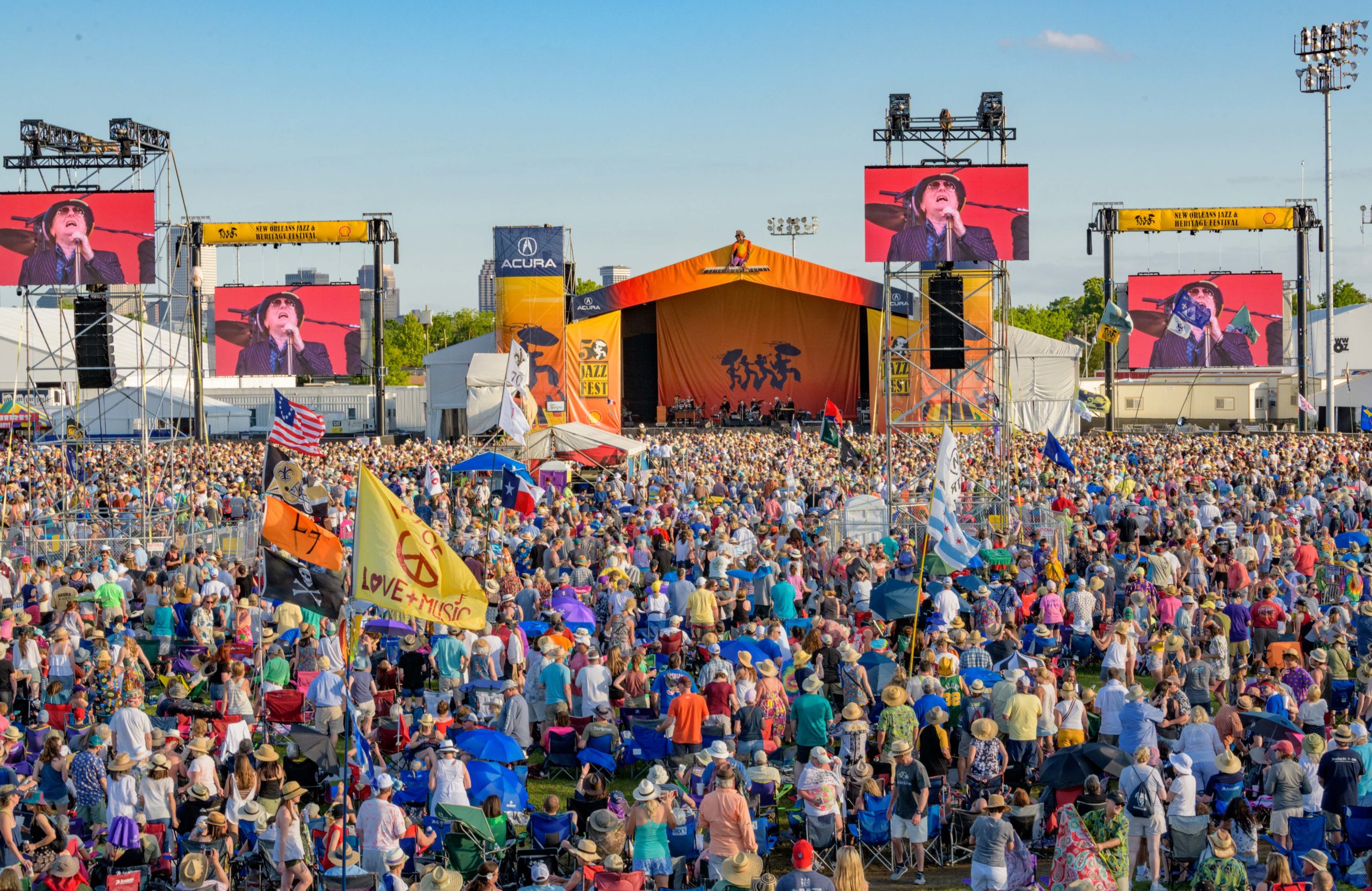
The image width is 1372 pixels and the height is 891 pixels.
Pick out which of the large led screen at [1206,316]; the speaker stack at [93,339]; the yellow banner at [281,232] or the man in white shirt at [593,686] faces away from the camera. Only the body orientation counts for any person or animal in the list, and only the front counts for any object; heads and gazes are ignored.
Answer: the man in white shirt

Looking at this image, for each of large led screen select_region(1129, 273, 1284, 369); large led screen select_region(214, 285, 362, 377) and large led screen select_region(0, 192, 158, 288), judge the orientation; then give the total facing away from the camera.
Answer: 0

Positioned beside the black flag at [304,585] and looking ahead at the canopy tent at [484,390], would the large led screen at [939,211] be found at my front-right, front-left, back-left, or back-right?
front-right

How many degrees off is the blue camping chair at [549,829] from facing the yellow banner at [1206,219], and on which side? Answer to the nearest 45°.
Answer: approximately 45° to its right

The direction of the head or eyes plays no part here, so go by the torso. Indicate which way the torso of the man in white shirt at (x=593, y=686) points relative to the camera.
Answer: away from the camera

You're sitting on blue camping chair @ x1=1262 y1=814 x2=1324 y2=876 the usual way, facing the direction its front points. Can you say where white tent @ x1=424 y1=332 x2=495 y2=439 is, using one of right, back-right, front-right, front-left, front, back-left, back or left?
front

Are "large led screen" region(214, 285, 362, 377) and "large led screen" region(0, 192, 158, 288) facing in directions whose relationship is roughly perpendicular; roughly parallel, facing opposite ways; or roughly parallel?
roughly parallel

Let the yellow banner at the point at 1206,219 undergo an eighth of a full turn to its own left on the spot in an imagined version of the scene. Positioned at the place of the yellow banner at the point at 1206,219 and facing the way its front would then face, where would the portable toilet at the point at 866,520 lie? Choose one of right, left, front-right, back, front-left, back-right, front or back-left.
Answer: front-right

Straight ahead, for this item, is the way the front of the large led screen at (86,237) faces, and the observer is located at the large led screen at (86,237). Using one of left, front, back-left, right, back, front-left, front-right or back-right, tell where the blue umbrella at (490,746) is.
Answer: front

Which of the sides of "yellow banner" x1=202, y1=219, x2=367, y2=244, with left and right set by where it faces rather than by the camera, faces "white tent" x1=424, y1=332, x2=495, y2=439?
left

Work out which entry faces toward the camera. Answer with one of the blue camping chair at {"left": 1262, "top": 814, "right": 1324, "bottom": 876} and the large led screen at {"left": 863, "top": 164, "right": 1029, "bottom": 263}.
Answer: the large led screen

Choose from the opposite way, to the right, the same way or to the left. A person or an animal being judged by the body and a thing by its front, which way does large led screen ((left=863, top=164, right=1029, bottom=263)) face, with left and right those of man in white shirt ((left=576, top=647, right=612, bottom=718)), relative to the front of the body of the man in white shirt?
the opposite way

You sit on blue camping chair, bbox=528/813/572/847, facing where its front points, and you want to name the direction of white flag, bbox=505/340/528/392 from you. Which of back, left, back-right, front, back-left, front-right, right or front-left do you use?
front

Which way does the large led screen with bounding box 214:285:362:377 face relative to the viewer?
toward the camera

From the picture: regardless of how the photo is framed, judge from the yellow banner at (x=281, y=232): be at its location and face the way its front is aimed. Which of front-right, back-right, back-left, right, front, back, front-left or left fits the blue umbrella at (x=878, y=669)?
front

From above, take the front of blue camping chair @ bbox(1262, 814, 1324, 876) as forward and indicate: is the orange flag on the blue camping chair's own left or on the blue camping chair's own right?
on the blue camping chair's own left
